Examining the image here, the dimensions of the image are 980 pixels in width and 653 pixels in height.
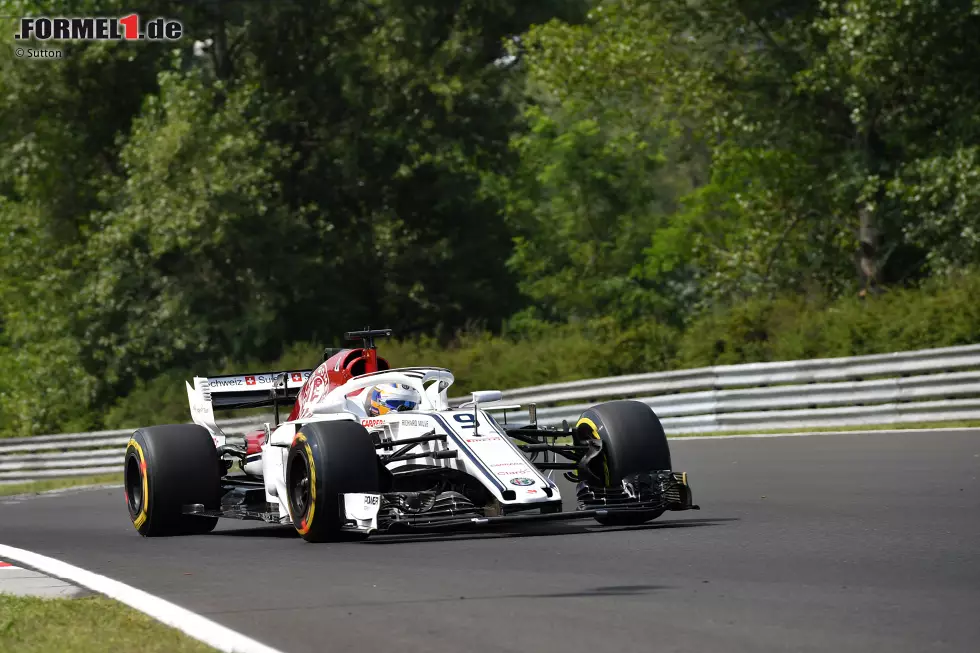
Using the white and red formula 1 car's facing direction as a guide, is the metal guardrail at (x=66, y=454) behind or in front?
behind

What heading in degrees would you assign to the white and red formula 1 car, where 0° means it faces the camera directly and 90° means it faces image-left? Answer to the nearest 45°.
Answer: approximately 315°

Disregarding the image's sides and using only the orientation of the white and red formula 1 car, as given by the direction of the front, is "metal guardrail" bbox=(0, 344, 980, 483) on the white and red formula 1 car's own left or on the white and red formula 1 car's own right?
on the white and red formula 1 car's own left

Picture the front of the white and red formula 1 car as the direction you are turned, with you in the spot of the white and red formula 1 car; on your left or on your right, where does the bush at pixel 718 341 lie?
on your left
